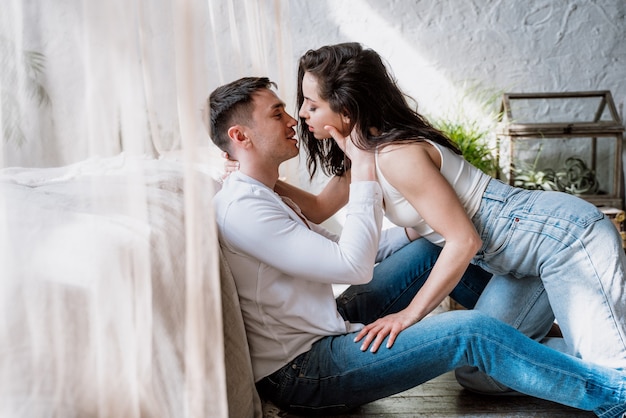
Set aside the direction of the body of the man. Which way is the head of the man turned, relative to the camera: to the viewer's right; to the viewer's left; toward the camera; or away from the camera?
to the viewer's right

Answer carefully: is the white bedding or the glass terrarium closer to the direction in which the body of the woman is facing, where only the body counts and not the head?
the white bedding

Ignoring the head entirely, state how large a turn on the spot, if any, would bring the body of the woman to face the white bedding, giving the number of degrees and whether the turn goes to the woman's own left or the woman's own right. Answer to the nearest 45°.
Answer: approximately 45° to the woman's own left

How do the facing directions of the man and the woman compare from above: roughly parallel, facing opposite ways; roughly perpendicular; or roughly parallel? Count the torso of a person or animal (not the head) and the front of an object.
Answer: roughly parallel, facing opposite ways

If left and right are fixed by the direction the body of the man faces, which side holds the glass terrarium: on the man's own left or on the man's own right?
on the man's own left

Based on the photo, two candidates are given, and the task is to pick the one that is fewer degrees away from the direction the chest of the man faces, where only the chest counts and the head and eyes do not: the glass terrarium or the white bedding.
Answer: the glass terrarium

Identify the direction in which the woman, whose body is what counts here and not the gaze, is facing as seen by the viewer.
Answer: to the viewer's left

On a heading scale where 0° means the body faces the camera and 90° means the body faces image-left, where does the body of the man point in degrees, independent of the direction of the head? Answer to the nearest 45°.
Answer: approximately 270°

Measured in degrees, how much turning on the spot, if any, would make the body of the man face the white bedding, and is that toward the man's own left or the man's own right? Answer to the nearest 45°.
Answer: approximately 135° to the man's own right

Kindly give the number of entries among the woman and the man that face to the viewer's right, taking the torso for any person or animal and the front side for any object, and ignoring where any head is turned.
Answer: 1
